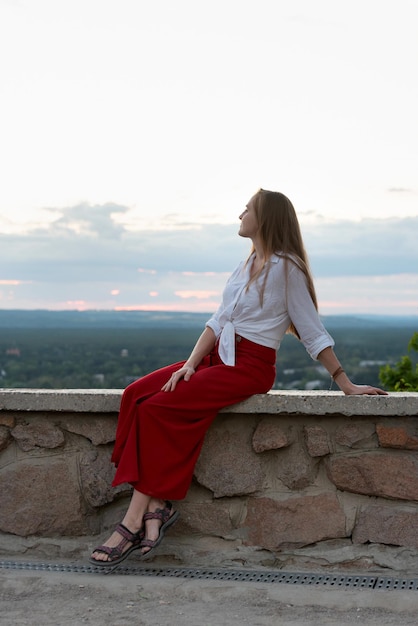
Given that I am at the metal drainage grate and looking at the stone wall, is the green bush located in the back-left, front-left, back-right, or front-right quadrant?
front-right

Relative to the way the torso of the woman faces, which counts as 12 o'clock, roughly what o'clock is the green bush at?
The green bush is roughly at 4 o'clock from the woman.

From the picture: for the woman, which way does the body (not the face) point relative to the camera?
to the viewer's left

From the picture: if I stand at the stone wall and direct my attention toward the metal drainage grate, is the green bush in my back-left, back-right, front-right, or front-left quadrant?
back-left

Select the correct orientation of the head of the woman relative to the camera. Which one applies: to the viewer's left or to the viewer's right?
to the viewer's left
